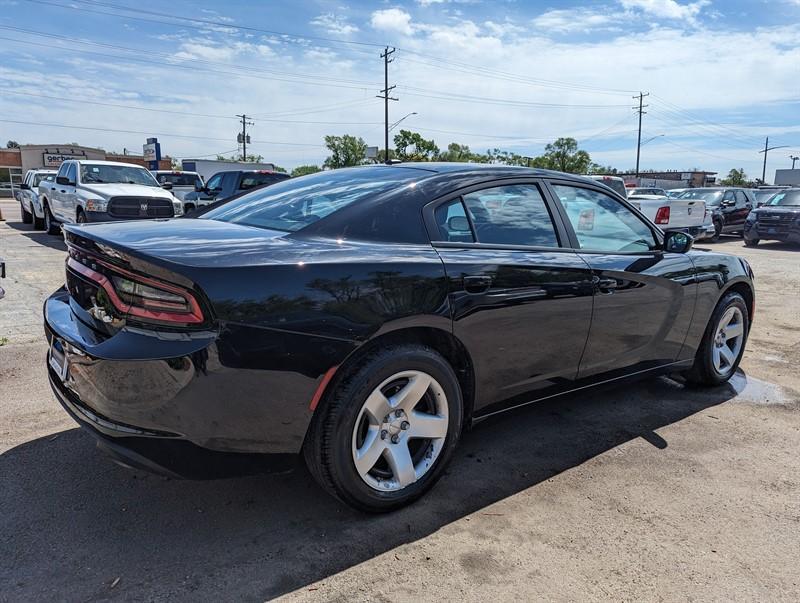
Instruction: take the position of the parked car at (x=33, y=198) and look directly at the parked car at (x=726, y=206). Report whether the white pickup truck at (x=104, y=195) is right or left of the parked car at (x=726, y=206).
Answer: right

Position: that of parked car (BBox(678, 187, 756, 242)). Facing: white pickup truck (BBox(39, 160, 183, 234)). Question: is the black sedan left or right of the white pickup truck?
left

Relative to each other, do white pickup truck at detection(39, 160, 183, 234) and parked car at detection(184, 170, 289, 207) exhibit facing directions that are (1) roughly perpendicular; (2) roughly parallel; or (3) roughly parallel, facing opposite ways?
roughly perpendicular

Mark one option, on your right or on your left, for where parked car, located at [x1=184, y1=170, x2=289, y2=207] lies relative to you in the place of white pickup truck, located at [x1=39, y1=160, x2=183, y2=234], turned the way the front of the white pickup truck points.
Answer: on your left

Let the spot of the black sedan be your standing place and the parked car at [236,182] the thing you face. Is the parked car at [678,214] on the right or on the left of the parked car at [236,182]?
right

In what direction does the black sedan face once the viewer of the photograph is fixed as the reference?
facing away from the viewer and to the right of the viewer

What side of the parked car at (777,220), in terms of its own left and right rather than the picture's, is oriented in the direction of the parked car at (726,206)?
right

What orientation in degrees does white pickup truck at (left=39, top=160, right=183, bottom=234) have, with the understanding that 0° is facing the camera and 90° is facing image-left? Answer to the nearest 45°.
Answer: approximately 315°

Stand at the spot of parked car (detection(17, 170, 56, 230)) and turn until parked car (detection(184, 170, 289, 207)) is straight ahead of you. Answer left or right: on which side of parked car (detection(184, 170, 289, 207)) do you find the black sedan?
right
